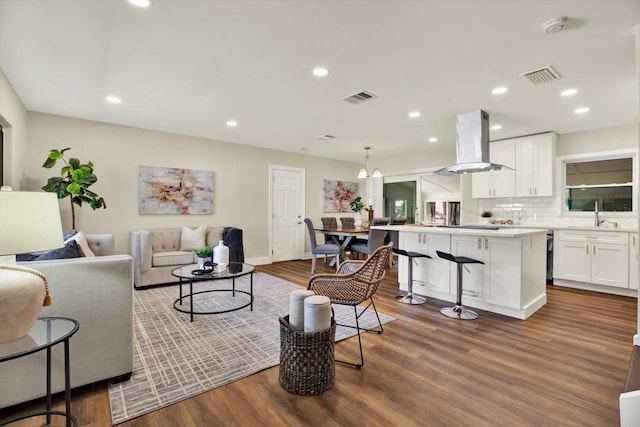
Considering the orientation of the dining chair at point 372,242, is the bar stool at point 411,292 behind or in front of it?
behind

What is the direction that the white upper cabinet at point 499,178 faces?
toward the camera

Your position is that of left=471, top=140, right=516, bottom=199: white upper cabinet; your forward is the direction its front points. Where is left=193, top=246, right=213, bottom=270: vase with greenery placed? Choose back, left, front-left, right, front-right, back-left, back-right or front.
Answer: front-right

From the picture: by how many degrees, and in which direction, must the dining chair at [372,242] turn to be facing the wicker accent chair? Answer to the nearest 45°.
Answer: approximately 135° to its left

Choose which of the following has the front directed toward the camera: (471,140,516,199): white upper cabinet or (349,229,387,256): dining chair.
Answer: the white upper cabinet

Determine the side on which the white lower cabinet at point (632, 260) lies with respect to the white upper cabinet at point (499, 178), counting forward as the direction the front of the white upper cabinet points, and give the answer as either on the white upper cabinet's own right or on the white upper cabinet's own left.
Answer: on the white upper cabinet's own left

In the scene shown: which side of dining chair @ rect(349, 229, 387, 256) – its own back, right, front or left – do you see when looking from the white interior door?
front

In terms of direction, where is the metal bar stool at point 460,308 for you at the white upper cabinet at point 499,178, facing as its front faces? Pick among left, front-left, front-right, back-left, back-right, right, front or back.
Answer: front

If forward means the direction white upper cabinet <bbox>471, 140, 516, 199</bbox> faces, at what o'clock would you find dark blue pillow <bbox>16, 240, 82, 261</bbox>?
The dark blue pillow is roughly at 1 o'clock from the white upper cabinet.

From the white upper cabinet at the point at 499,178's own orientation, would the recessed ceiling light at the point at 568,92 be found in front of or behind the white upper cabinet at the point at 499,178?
in front

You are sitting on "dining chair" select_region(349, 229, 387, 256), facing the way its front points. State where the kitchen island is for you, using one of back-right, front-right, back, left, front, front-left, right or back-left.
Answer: back

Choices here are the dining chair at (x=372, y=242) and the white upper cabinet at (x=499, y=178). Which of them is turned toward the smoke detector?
the white upper cabinet

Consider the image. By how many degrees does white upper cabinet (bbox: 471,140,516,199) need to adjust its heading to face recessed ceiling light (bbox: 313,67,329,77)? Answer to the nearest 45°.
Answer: approximately 45° to its right

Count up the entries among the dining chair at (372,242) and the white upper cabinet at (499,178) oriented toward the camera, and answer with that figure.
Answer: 1

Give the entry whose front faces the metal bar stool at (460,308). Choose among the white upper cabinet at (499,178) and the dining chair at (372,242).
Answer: the white upper cabinet

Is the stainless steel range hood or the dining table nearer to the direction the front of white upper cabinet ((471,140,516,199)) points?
the stainless steel range hood

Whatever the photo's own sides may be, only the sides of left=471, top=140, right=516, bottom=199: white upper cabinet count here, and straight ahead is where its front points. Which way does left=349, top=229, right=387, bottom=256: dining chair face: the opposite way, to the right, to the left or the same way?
to the right

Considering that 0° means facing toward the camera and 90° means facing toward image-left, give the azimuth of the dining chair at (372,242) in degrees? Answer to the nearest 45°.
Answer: approximately 135°

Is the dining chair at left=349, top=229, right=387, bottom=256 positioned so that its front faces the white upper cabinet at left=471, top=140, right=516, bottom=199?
no
